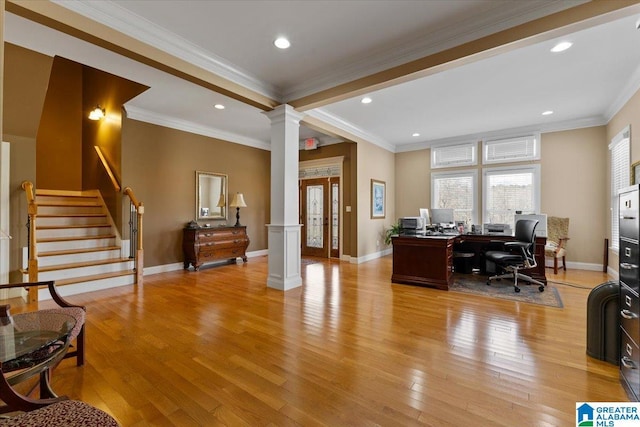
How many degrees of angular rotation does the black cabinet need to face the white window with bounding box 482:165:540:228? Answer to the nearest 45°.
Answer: approximately 90° to its right

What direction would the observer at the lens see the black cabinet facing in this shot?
facing to the left of the viewer

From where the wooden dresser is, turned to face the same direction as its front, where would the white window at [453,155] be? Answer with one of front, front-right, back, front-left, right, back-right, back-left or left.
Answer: front-left

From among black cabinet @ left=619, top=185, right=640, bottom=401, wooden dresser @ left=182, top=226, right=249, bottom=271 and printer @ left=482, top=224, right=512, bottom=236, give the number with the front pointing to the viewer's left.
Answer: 1

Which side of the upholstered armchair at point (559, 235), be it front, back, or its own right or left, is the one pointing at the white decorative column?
front

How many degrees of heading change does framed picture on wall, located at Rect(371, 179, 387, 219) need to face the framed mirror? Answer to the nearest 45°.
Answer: approximately 90° to its right

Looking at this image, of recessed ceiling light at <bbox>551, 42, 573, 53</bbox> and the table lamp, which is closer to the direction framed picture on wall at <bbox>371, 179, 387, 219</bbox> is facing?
the recessed ceiling light

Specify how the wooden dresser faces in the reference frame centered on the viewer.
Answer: facing the viewer and to the right of the viewer

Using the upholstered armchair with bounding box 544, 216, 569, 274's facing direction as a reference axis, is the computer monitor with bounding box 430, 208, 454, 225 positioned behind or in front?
in front

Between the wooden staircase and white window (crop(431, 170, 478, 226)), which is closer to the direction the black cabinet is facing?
the wooden staircase

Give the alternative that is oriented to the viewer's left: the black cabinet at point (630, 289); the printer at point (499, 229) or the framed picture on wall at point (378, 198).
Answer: the black cabinet

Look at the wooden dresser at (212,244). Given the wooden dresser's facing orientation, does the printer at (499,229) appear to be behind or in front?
in front
